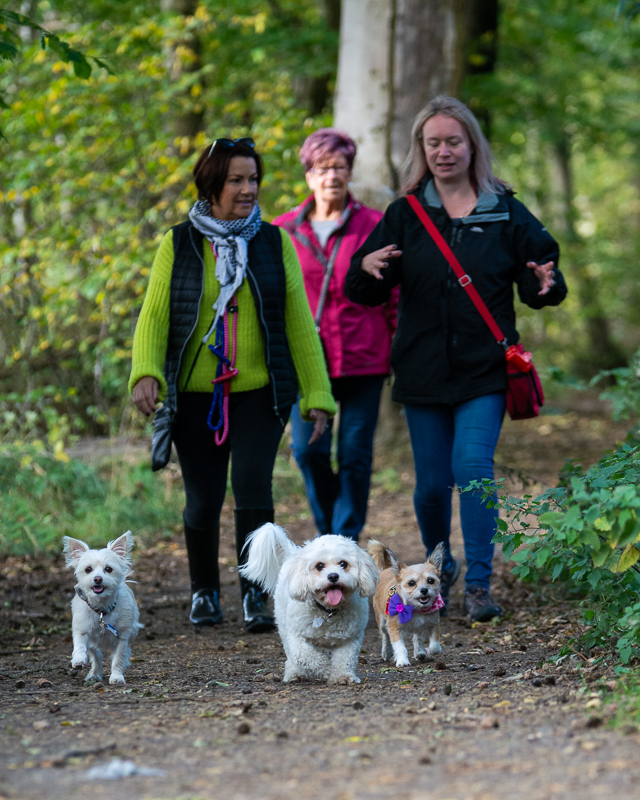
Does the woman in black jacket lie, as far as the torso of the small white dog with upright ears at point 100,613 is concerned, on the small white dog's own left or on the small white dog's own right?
on the small white dog's own left

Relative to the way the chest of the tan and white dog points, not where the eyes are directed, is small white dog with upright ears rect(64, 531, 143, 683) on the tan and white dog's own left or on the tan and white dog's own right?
on the tan and white dog's own right

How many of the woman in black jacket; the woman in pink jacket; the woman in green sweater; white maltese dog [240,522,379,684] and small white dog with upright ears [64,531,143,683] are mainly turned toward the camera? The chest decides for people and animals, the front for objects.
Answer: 5

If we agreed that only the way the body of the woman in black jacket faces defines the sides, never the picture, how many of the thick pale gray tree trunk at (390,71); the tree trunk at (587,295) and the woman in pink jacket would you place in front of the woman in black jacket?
0

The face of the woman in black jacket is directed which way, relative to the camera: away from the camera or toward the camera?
toward the camera

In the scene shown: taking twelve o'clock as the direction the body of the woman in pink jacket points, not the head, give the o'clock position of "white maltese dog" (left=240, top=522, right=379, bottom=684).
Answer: The white maltese dog is roughly at 12 o'clock from the woman in pink jacket.

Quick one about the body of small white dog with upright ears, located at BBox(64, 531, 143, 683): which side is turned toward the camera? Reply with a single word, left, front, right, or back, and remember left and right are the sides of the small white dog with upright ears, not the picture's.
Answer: front

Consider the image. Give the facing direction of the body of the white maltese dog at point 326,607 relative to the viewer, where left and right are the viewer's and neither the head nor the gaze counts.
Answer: facing the viewer

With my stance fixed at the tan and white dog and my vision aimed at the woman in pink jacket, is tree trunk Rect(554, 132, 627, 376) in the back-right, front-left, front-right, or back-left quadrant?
front-right

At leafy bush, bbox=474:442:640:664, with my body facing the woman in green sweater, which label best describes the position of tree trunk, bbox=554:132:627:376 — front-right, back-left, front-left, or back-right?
front-right

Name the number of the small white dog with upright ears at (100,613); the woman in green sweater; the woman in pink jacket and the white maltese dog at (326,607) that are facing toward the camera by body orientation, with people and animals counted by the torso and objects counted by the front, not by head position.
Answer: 4

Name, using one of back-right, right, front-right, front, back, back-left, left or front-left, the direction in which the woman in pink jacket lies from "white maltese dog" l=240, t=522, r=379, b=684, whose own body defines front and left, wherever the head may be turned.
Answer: back

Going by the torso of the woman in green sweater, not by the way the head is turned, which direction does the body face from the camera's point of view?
toward the camera

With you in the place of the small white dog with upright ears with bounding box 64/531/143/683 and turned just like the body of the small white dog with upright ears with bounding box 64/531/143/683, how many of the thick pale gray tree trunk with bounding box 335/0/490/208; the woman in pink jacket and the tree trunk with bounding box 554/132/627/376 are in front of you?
0
